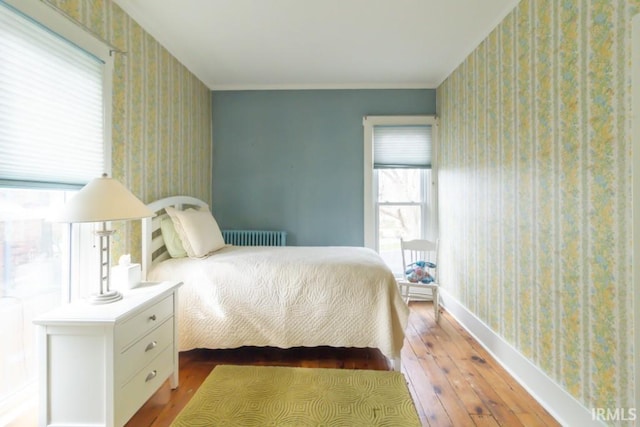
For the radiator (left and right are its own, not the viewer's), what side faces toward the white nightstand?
front

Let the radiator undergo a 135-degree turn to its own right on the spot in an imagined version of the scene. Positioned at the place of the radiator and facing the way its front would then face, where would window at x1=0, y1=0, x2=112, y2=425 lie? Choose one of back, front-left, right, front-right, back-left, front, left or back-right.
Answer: left

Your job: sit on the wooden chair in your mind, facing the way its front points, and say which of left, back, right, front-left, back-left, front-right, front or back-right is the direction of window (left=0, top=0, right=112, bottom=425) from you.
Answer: front-right

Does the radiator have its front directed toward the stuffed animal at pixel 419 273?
no

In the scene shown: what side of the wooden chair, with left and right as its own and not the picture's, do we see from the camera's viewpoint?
front

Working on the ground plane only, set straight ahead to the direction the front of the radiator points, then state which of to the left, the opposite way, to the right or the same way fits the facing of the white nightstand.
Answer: to the left

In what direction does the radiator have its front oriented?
toward the camera

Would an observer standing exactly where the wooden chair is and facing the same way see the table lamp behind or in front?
in front

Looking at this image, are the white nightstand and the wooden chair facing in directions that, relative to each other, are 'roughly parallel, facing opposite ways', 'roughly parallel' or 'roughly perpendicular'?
roughly perpendicular

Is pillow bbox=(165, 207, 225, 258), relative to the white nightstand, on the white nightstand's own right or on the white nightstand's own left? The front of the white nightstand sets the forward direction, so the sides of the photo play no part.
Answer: on the white nightstand's own left

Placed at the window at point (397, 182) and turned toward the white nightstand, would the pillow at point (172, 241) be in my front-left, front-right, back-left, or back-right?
front-right

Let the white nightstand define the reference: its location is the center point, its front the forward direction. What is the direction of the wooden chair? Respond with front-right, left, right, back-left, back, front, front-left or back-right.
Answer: front-left

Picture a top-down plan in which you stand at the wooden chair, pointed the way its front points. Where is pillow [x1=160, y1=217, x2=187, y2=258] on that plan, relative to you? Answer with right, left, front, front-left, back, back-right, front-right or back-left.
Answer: front-right

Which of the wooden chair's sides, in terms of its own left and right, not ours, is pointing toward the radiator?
right

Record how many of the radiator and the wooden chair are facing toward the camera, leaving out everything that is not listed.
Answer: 2

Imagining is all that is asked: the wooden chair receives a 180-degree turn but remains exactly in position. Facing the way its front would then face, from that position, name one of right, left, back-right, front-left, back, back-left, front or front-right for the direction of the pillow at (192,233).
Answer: back-left

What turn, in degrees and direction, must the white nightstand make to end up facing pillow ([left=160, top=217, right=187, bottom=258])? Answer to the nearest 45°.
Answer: approximately 90° to its left

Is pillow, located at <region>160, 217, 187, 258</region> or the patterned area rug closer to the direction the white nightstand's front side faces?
the patterned area rug

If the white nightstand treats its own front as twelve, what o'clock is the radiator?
The radiator is roughly at 9 o'clock from the white nightstand.
